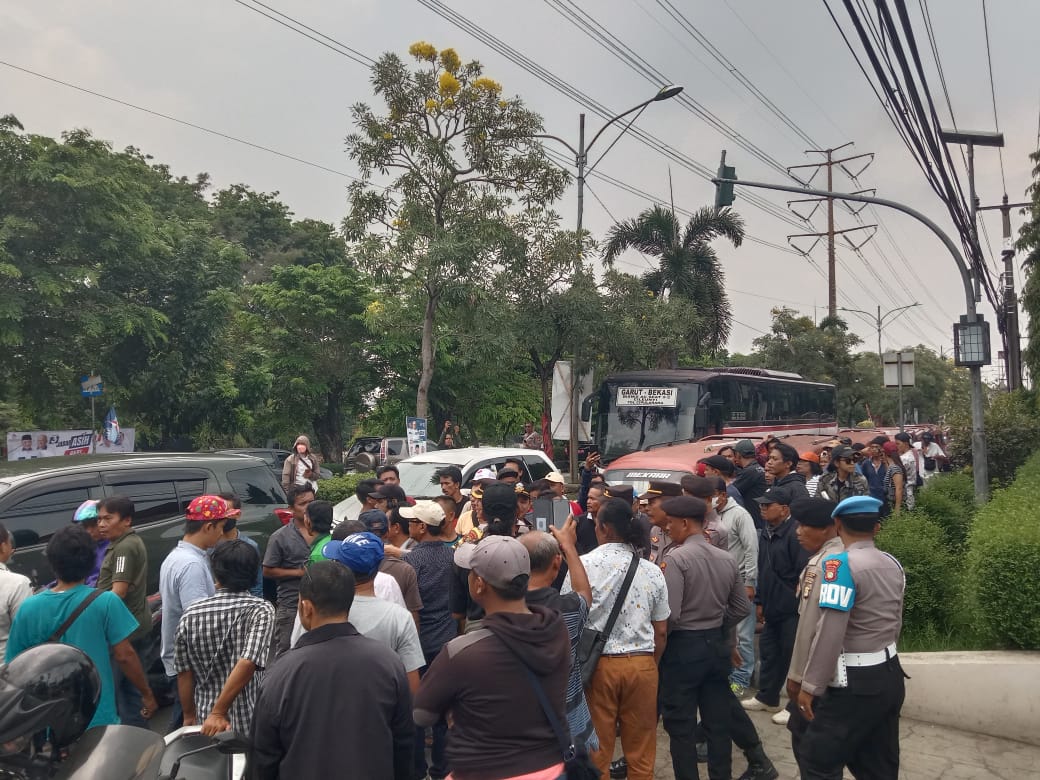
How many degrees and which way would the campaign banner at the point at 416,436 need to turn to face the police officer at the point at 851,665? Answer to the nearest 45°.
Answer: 0° — it already faces them

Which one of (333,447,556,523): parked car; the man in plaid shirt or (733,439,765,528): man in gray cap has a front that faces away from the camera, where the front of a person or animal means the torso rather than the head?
the man in plaid shirt

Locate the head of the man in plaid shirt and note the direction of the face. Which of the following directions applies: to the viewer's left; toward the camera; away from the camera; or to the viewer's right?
away from the camera

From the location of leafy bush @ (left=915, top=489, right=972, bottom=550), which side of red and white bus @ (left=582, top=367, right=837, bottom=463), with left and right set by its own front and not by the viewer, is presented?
left

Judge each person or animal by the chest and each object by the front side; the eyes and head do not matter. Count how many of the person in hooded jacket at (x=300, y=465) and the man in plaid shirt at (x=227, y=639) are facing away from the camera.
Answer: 1

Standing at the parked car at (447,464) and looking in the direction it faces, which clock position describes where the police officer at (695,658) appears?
The police officer is roughly at 10 o'clock from the parked car.

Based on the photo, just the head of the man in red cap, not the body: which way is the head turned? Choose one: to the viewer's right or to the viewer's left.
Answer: to the viewer's right

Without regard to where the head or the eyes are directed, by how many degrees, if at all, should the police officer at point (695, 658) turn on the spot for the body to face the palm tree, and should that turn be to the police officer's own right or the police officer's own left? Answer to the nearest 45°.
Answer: approximately 45° to the police officer's own right

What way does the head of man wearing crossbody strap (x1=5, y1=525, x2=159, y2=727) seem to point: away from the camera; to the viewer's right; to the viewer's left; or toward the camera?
away from the camera

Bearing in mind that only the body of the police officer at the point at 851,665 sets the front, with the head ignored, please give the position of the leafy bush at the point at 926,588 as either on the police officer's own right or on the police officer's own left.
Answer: on the police officer's own right

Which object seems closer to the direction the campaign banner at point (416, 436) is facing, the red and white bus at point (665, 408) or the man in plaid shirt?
the man in plaid shirt

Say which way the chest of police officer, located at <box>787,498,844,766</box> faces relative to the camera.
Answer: to the viewer's left

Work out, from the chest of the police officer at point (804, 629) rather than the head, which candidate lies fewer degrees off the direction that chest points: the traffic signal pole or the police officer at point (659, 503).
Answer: the police officer
